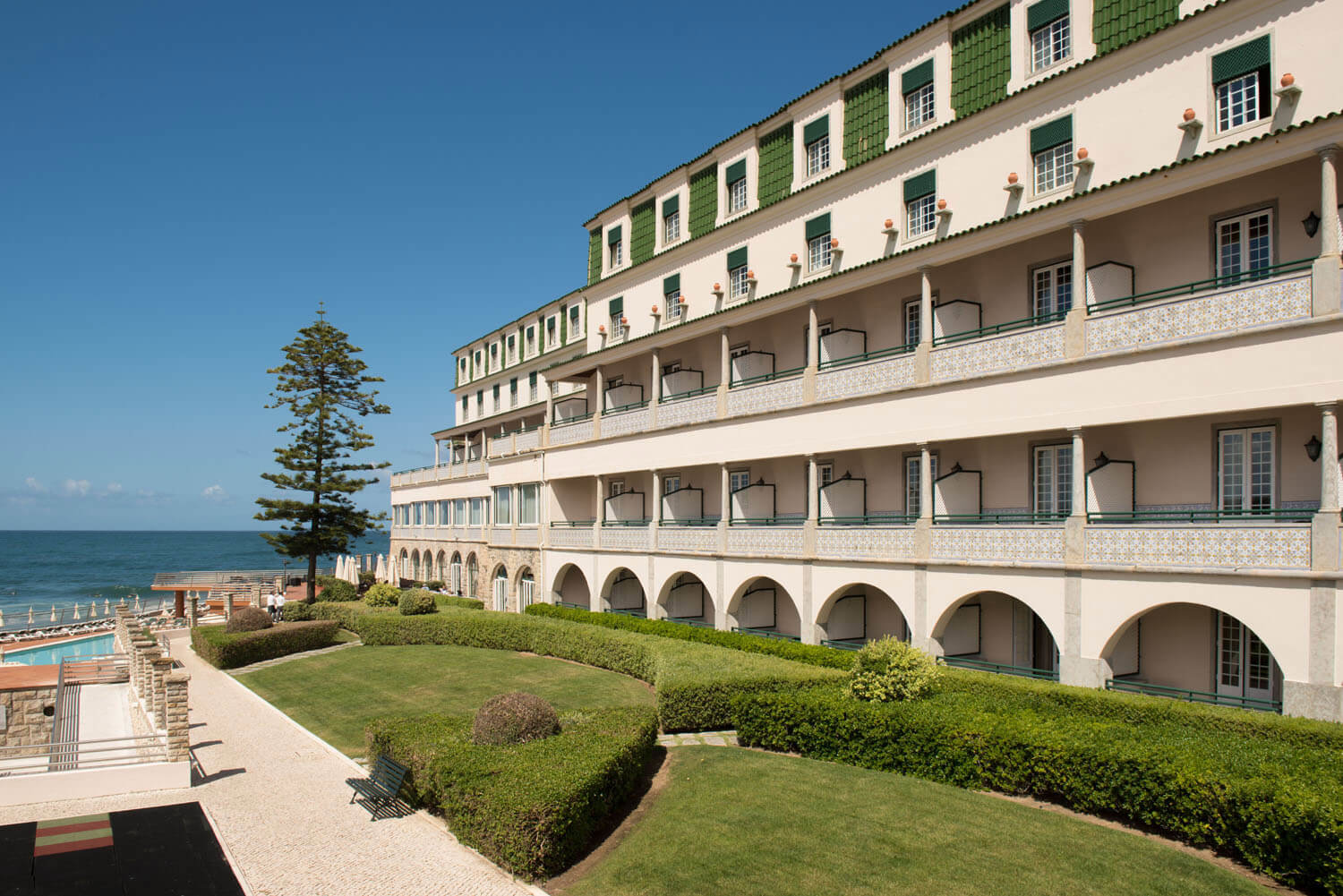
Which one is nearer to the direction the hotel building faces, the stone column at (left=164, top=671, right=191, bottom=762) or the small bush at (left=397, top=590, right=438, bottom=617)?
the stone column

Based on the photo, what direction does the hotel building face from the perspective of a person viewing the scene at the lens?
facing the viewer and to the left of the viewer

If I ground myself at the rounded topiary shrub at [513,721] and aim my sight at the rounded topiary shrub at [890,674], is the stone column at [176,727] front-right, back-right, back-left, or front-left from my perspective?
back-left

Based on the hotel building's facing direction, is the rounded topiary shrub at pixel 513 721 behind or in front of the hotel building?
in front

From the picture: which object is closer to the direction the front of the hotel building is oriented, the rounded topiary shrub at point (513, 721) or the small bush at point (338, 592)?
the rounded topiary shrub
